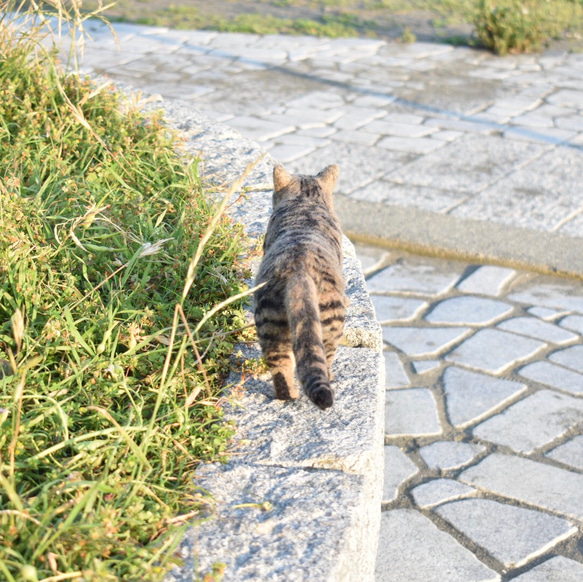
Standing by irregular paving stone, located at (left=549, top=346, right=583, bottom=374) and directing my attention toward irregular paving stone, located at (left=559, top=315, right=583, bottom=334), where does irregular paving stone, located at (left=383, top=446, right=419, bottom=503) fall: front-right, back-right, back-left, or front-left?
back-left

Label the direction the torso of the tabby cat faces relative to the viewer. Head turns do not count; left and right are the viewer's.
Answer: facing away from the viewer

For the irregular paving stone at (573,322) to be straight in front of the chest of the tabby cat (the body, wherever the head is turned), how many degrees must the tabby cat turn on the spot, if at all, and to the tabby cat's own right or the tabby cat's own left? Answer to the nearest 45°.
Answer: approximately 45° to the tabby cat's own right

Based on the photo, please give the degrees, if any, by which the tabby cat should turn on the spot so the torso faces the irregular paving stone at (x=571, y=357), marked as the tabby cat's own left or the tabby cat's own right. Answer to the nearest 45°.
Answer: approximately 45° to the tabby cat's own right

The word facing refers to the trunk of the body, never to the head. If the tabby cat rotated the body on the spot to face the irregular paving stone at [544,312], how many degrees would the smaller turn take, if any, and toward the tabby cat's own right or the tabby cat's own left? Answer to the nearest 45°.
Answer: approximately 45° to the tabby cat's own right
